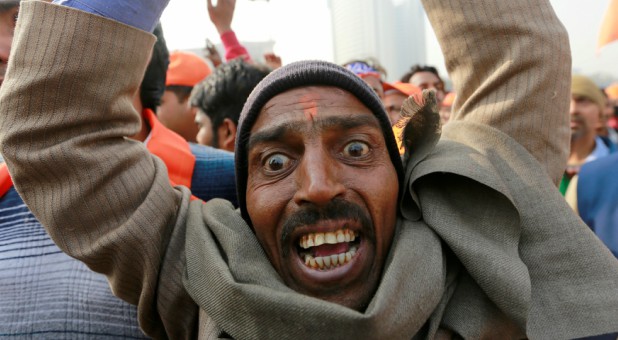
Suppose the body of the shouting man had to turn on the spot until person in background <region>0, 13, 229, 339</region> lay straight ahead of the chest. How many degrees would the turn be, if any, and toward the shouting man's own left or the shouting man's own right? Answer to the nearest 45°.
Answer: approximately 90° to the shouting man's own right

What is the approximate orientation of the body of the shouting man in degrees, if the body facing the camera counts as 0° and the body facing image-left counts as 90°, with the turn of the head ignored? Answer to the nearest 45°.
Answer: approximately 0°

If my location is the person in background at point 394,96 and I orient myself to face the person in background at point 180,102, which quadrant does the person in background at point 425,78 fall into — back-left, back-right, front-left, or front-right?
back-right

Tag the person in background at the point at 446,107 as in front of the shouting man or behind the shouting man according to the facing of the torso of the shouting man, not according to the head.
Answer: behind

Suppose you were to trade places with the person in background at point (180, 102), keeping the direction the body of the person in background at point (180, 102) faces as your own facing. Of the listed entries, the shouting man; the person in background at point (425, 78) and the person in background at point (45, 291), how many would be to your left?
2

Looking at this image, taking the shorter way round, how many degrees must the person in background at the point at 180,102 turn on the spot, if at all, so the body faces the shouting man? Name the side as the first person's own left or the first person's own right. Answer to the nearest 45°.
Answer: approximately 90° to the first person's own left
